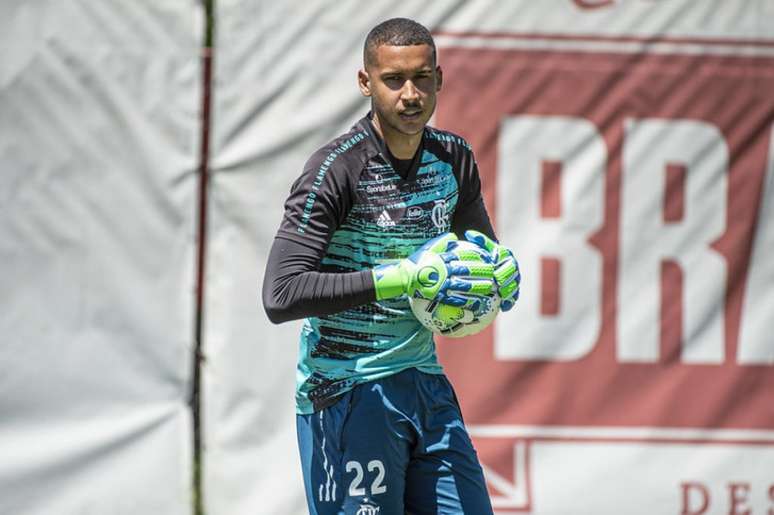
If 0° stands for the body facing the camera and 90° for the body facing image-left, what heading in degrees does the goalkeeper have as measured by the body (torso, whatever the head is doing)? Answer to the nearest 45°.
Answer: approximately 315°
